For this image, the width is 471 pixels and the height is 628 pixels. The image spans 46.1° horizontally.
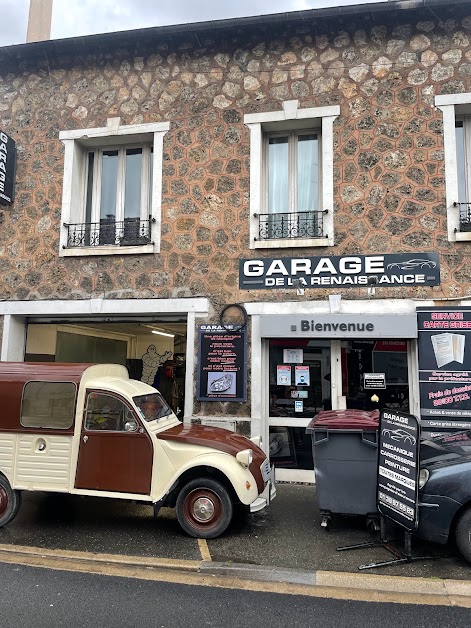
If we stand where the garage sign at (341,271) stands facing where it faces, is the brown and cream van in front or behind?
in front

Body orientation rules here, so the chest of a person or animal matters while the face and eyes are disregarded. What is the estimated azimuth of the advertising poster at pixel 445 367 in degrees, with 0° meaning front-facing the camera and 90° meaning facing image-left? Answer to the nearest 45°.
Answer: approximately 0°

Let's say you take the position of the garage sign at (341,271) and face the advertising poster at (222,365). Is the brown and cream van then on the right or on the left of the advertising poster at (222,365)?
left

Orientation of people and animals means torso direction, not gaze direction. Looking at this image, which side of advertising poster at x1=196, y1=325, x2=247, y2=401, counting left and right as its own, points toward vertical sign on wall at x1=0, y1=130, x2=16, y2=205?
right

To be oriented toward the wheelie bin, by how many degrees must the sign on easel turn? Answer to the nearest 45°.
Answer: approximately 90° to its right

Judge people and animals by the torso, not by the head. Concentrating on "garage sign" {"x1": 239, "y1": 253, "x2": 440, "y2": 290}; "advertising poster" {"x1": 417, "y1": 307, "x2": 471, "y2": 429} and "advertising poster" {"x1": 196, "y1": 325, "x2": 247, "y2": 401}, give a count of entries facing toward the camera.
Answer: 3

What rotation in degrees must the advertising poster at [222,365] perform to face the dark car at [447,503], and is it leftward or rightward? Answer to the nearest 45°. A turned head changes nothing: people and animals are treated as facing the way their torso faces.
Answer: approximately 45° to its left

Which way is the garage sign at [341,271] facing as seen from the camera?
toward the camera

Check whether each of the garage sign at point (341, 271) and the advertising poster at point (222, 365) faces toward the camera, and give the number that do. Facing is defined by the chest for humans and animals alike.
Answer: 2

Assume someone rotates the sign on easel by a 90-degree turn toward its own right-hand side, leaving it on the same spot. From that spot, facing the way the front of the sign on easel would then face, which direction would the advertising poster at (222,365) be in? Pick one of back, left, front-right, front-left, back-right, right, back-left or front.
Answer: front

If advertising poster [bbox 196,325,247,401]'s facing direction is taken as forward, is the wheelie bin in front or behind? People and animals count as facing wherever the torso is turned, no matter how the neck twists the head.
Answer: in front

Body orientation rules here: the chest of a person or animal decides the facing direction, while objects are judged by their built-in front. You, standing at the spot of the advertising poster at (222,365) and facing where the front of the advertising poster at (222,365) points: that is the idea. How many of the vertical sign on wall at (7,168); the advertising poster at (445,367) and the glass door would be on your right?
1

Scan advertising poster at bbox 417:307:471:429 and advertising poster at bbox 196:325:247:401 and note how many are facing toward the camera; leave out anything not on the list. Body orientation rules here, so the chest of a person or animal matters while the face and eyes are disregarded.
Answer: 2

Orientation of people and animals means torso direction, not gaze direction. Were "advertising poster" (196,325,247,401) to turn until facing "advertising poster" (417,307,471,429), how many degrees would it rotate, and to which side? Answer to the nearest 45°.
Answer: approximately 90° to its left

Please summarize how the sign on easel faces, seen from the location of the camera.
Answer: facing the viewer and to the left of the viewer

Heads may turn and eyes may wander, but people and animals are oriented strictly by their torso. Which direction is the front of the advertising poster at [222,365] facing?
toward the camera
